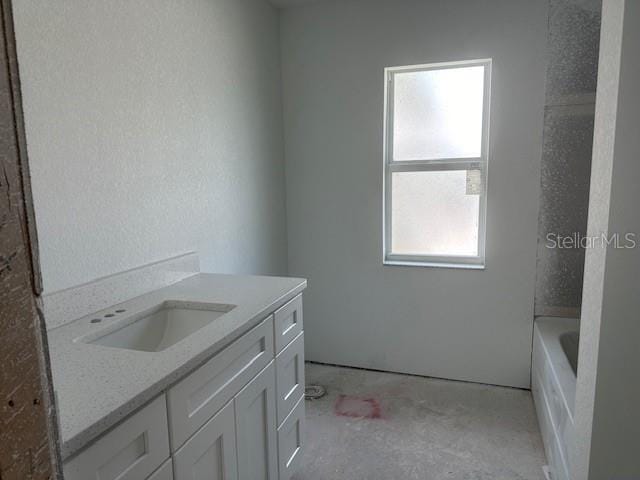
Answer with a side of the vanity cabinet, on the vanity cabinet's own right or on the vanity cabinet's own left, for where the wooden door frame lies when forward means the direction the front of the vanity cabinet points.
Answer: on the vanity cabinet's own right

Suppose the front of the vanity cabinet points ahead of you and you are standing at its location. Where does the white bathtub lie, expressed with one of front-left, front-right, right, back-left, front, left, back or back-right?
front-left

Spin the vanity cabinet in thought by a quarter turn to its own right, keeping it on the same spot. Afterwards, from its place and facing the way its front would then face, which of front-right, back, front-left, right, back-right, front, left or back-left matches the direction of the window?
back

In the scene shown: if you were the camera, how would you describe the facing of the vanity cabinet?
facing the viewer and to the right of the viewer
